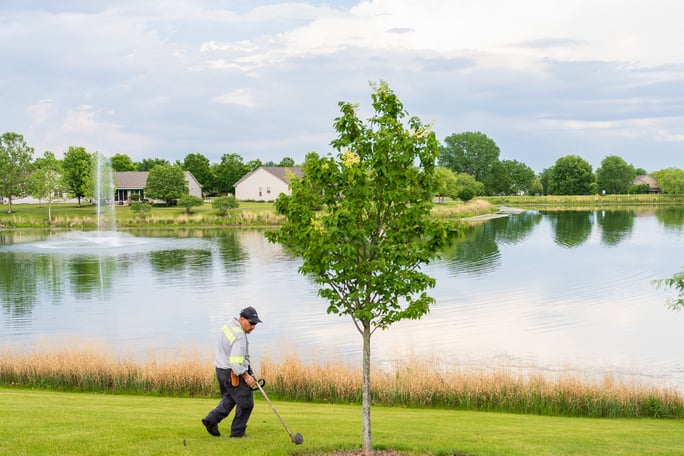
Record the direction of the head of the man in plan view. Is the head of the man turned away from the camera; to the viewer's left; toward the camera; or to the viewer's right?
to the viewer's right

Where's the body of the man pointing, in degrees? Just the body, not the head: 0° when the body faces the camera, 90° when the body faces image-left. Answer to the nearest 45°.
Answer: approximately 270°
